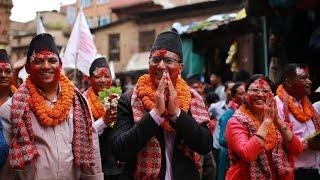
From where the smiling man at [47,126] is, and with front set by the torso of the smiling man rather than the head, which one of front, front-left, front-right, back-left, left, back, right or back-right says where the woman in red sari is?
left

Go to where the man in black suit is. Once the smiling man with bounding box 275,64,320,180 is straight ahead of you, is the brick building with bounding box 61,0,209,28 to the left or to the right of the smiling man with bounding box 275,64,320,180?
left

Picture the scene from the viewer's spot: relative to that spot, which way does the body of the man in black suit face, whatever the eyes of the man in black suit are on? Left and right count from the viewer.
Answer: facing the viewer

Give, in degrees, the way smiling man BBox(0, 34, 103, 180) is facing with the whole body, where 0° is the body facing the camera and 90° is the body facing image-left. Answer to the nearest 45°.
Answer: approximately 0°

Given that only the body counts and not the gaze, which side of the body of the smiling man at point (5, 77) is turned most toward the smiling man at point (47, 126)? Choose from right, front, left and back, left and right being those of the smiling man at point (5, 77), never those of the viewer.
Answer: front

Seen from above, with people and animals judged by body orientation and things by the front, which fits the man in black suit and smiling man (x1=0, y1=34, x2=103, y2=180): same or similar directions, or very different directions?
same or similar directions

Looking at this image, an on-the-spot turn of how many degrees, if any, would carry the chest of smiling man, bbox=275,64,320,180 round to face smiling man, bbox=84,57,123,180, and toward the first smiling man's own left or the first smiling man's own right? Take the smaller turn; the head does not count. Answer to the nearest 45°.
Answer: approximately 135° to the first smiling man's own right

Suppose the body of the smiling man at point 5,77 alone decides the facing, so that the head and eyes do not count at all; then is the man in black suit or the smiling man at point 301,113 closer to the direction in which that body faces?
the man in black suit

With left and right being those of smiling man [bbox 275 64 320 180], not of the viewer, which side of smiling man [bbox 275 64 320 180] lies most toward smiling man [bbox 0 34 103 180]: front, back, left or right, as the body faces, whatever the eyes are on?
right

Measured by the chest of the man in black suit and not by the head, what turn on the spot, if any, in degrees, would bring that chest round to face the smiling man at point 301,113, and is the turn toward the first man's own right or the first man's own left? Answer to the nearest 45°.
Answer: approximately 135° to the first man's own left

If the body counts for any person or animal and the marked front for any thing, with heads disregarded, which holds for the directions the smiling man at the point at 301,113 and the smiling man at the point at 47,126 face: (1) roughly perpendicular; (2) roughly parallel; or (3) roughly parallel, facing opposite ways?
roughly parallel

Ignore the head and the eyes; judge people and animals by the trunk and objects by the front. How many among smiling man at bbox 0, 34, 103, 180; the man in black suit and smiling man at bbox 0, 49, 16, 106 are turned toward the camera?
3

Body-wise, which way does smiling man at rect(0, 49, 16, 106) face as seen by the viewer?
toward the camera

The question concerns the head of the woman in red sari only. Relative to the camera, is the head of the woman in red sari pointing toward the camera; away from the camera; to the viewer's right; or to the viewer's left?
toward the camera

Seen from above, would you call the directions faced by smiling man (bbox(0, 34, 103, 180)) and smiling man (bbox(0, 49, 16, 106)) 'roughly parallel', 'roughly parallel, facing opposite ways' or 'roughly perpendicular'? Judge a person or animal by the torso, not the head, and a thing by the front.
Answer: roughly parallel

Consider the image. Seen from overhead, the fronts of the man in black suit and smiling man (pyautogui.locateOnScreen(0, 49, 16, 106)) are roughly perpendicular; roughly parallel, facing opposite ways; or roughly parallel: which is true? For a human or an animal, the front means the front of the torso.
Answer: roughly parallel
